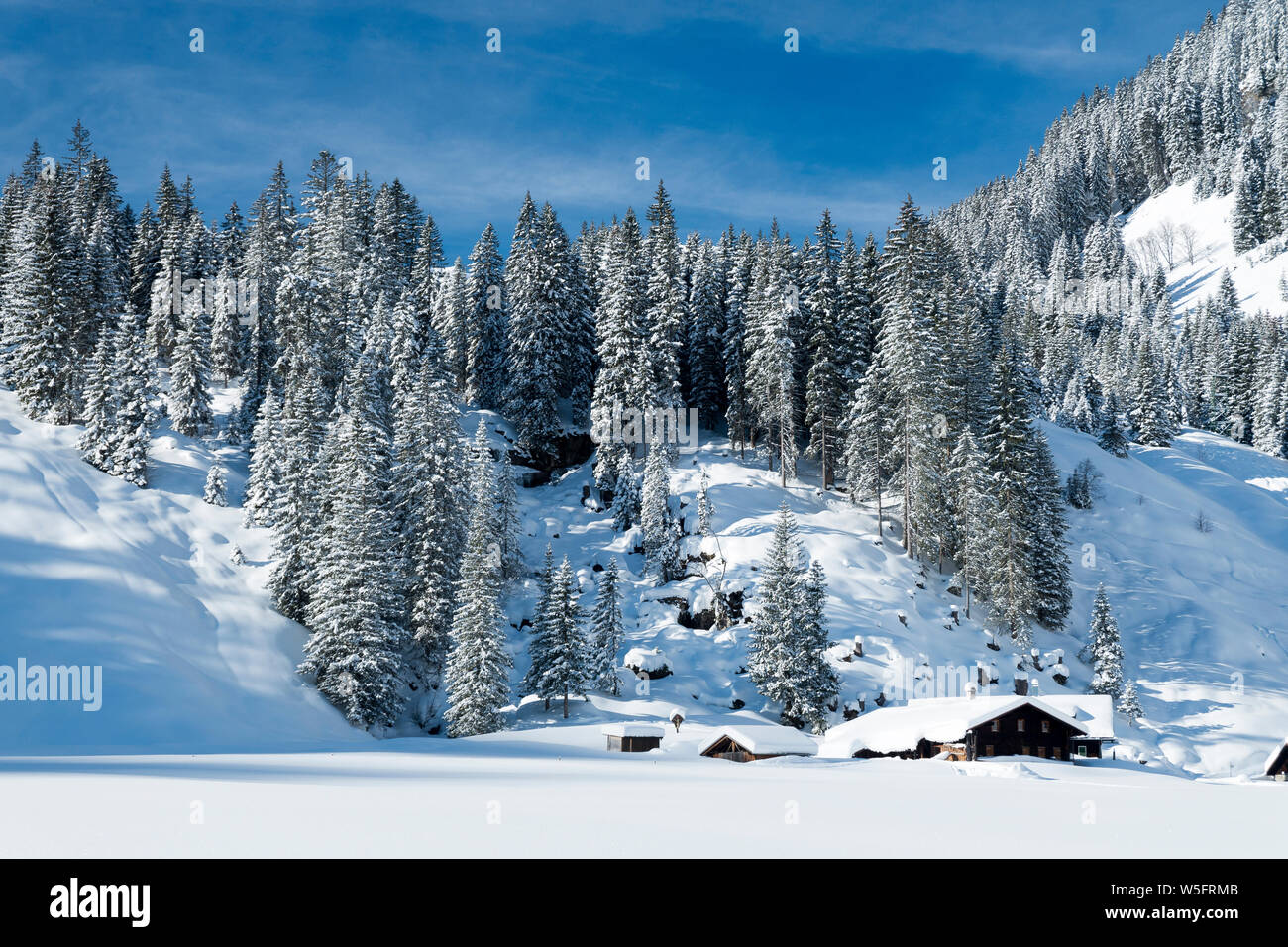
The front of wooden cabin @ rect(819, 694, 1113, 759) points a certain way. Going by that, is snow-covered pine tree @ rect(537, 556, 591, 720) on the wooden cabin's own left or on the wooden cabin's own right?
on the wooden cabin's own right

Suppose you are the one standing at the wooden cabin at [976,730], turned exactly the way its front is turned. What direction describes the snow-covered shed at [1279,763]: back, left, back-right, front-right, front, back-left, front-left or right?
left

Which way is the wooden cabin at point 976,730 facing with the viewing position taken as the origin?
facing the viewer

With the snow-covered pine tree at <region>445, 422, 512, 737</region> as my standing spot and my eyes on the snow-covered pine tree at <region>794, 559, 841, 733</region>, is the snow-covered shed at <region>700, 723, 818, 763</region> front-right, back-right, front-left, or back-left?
front-right

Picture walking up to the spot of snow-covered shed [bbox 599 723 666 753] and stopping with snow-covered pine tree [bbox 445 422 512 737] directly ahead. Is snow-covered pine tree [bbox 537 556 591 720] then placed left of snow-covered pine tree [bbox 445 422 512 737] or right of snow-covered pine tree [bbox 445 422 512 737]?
right

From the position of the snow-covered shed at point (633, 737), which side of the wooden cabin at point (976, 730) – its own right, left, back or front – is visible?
right

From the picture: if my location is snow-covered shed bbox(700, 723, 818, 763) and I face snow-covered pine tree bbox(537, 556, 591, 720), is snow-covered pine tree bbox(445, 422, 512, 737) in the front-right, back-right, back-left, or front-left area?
front-left
